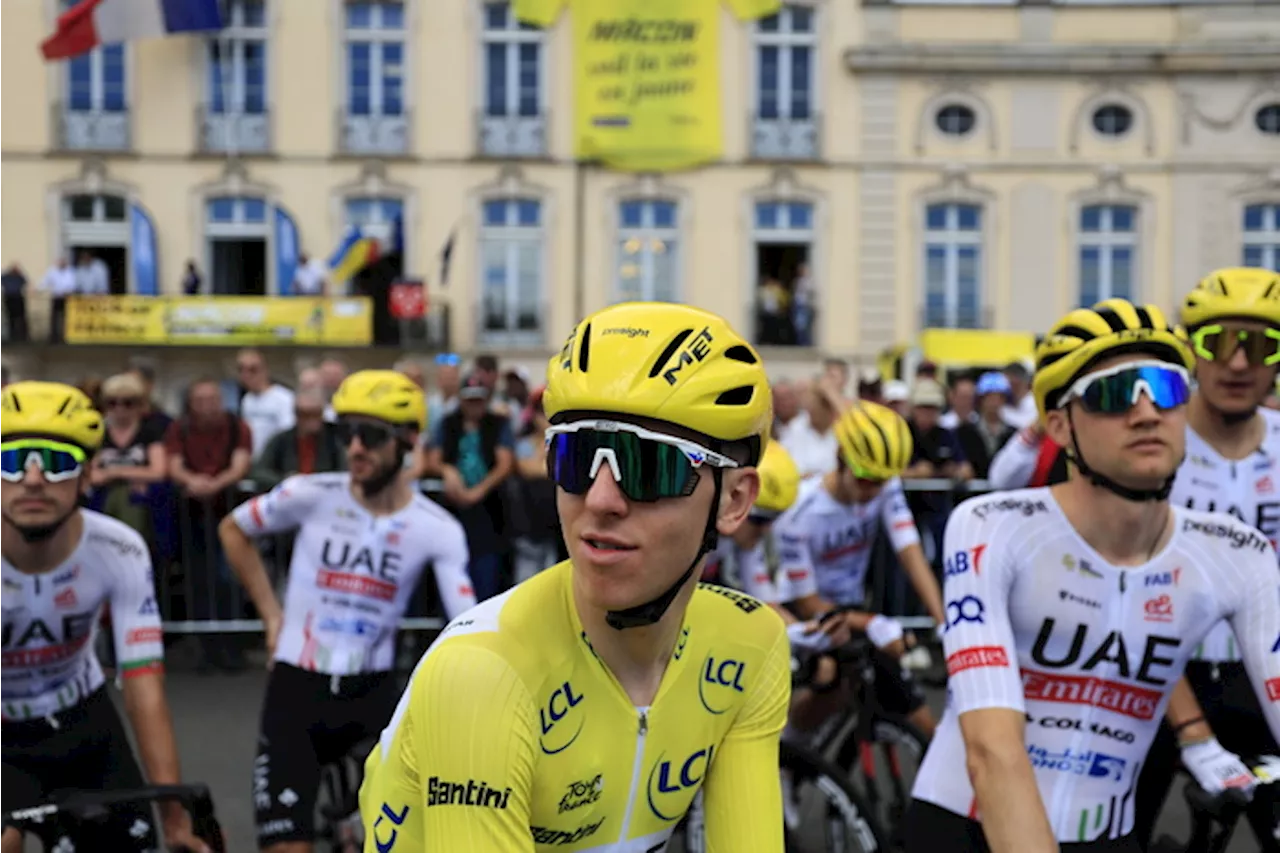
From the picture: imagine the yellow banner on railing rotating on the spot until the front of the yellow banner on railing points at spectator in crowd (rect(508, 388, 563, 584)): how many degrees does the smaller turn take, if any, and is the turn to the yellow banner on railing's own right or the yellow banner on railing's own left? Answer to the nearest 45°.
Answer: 0° — it already faces them

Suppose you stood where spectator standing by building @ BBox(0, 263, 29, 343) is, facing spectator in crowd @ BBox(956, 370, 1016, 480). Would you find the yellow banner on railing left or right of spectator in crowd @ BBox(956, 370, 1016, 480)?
left

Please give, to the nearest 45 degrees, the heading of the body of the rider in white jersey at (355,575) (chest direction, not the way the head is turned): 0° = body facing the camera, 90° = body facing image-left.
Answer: approximately 0°

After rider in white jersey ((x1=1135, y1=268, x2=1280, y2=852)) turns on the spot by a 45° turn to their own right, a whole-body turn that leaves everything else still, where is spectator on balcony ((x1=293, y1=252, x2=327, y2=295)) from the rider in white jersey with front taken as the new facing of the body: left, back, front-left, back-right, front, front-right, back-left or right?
right

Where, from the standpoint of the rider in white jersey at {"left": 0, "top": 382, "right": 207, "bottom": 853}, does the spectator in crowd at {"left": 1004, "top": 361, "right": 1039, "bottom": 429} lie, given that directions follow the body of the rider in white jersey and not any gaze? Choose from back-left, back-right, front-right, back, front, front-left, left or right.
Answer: back-left

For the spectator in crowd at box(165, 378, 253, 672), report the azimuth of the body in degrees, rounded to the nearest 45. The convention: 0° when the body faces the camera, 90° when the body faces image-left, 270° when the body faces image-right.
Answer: approximately 0°

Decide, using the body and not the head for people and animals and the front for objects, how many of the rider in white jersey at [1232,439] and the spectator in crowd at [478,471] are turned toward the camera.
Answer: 2

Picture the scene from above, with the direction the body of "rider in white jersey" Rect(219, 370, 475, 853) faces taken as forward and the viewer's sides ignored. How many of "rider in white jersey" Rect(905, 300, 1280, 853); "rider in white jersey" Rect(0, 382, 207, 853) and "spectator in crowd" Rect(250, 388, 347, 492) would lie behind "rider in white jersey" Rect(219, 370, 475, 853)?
1

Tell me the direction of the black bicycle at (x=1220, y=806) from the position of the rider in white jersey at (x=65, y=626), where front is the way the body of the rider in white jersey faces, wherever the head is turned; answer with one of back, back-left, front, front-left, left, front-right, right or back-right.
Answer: front-left

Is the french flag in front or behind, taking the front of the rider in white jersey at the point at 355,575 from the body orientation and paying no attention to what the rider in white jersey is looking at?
behind
